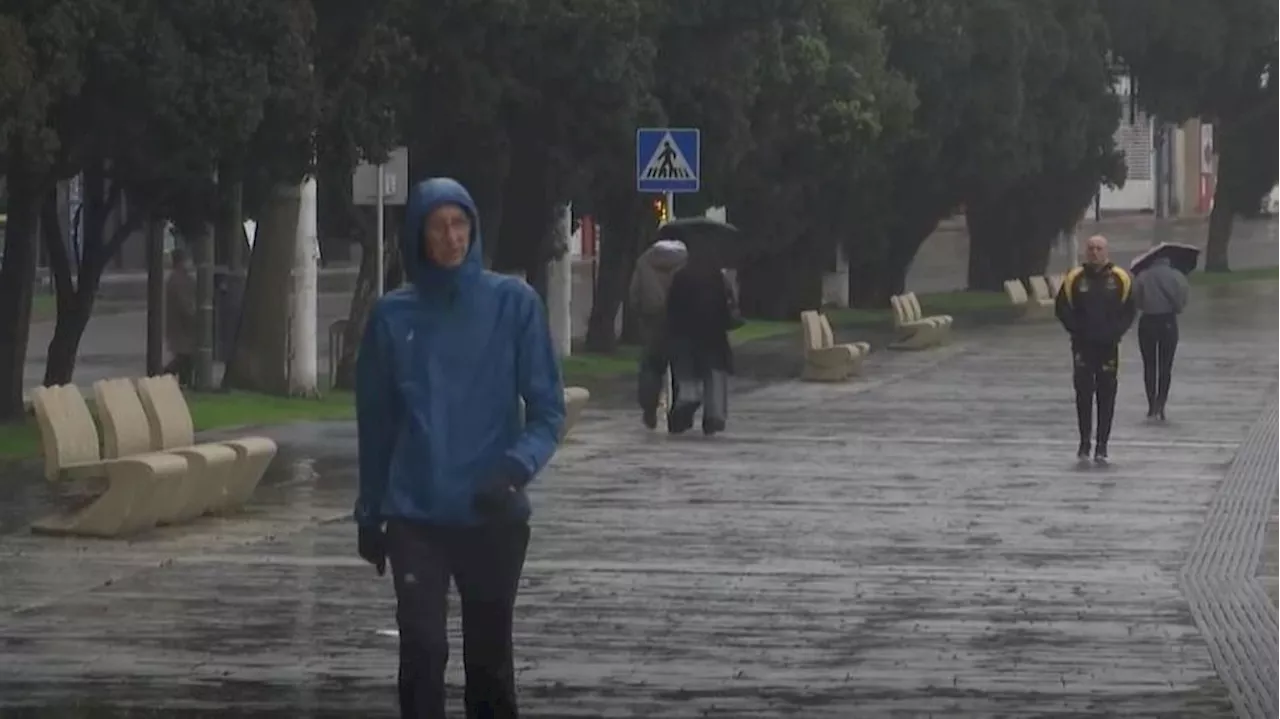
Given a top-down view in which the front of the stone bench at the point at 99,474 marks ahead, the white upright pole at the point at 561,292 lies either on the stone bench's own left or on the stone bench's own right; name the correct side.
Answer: on the stone bench's own left

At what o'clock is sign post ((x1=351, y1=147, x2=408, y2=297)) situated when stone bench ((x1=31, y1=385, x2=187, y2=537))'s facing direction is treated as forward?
The sign post is roughly at 8 o'clock from the stone bench.

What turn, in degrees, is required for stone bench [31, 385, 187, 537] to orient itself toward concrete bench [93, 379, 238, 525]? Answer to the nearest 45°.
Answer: approximately 90° to its left

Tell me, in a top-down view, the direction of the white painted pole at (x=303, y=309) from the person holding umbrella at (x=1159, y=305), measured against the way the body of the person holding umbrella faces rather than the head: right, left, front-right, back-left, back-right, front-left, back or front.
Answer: left

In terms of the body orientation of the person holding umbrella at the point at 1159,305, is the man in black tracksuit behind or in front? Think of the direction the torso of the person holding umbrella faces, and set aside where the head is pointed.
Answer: behind

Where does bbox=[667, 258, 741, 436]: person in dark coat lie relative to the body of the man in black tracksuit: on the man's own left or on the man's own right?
on the man's own right

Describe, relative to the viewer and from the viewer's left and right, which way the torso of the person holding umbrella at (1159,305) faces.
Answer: facing away from the viewer

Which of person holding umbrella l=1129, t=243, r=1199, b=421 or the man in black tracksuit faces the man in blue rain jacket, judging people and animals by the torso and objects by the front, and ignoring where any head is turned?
the man in black tracksuit

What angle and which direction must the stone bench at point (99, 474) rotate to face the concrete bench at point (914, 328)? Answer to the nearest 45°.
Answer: approximately 90° to its left

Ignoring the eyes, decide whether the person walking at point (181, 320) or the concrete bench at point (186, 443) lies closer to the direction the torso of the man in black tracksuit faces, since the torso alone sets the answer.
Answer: the concrete bench

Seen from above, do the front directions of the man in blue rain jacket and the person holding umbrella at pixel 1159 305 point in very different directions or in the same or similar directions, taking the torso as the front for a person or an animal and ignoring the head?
very different directions

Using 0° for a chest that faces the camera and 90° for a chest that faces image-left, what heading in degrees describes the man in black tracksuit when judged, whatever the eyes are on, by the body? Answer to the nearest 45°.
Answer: approximately 0°

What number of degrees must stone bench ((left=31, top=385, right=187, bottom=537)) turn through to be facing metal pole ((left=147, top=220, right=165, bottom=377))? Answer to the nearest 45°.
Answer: approximately 135° to its left

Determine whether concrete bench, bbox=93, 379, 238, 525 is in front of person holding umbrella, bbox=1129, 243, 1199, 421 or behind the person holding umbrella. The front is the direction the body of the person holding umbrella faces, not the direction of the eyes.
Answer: behind

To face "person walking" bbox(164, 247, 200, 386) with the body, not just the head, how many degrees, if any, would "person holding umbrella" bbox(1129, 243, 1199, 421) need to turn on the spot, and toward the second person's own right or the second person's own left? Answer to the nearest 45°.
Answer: approximately 90° to the second person's own left
